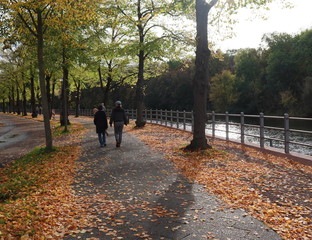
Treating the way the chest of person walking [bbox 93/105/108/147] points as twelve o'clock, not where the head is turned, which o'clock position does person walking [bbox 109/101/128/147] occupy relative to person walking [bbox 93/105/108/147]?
person walking [bbox 109/101/128/147] is roughly at 4 o'clock from person walking [bbox 93/105/108/147].

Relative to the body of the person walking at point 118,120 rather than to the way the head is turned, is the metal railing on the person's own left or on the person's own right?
on the person's own right

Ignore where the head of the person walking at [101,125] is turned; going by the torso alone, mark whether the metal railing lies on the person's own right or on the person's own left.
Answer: on the person's own right

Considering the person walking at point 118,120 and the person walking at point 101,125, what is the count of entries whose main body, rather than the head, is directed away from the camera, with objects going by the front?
2

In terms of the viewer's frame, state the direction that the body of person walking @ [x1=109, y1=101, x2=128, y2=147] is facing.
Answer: away from the camera

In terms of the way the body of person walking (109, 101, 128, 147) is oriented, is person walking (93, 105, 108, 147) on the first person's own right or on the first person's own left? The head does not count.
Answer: on the first person's own left

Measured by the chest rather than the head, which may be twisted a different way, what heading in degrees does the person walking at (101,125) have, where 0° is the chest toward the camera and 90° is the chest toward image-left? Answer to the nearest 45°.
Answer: approximately 180°
